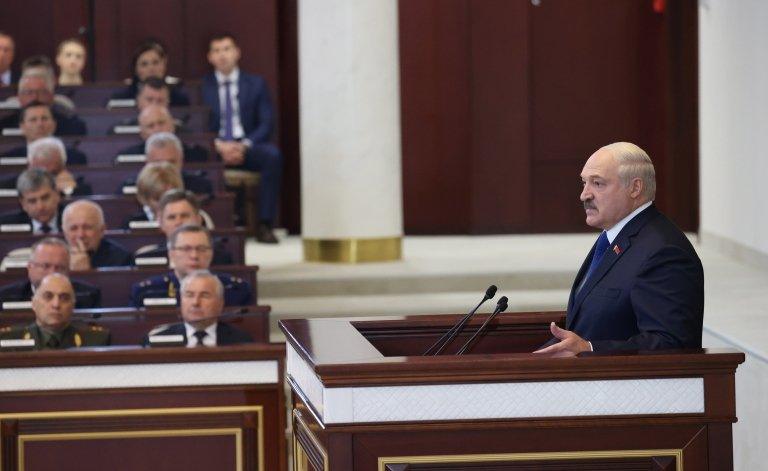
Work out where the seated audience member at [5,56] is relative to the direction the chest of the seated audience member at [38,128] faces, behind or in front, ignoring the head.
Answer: behind

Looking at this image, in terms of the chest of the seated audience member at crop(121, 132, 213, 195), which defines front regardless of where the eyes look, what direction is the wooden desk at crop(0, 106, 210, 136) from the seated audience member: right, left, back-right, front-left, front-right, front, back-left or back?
back

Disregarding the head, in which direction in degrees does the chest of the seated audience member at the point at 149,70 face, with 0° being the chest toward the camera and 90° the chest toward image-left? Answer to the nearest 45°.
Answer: approximately 0°
